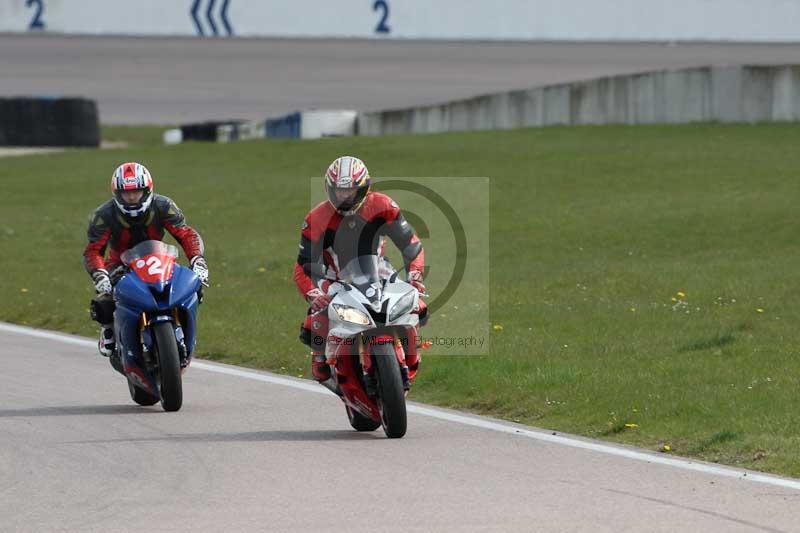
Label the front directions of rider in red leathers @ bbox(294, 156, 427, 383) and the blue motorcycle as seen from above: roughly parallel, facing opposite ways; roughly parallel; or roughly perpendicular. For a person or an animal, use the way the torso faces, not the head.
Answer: roughly parallel

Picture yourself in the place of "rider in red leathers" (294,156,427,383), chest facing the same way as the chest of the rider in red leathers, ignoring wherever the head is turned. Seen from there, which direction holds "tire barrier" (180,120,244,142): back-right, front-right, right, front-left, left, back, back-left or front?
back

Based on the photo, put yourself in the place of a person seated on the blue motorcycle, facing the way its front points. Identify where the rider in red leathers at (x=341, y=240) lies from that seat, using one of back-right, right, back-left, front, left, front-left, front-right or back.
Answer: front-left

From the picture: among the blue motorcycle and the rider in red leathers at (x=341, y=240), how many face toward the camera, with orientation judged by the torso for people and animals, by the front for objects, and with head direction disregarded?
2

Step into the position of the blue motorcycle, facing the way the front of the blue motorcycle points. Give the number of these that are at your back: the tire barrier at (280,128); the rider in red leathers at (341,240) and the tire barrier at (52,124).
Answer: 2

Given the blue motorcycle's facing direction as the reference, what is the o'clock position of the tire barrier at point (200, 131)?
The tire barrier is roughly at 6 o'clock from the blue motorcycle.

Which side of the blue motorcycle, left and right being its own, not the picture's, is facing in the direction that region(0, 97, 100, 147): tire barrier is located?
back

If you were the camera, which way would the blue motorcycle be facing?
facing the viewer

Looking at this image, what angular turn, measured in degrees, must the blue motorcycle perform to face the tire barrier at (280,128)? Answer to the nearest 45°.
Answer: approximately 180°

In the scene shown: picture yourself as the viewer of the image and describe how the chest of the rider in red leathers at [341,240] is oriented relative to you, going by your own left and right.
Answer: facing the viewer

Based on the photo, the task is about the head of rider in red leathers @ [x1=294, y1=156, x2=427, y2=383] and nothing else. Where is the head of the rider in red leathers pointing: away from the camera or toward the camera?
toward the camera

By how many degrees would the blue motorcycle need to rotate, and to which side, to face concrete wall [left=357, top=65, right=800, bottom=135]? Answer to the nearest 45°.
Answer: approximately 135° to its left

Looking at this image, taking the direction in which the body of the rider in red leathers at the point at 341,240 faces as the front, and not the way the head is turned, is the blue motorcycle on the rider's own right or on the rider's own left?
on the rider's own right
